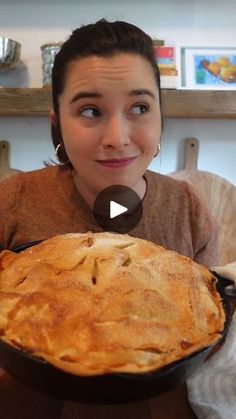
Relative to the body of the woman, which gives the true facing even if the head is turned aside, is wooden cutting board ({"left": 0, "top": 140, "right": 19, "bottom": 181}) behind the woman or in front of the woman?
behind

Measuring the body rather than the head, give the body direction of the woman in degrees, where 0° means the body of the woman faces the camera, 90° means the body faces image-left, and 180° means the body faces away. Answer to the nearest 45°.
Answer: approximately 0°

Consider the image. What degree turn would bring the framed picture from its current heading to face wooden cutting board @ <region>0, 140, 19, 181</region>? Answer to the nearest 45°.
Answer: approximately 90° to its right

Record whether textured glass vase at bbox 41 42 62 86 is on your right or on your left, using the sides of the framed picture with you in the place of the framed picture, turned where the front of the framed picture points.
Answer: on your right

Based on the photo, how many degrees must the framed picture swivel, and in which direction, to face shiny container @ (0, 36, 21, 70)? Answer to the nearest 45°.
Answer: approximately 90° to its right

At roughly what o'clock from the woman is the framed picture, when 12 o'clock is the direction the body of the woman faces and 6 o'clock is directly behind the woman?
The framed picture is roughly at 7 o'clock from the woman.

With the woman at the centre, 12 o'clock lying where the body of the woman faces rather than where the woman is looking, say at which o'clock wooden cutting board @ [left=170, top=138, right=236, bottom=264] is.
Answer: The wooden cutting board is roughly at 7 o'clock from the woman.

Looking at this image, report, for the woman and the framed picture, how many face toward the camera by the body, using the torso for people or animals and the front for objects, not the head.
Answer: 2
